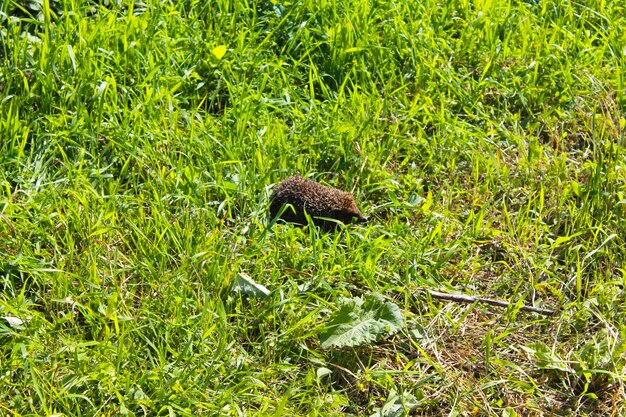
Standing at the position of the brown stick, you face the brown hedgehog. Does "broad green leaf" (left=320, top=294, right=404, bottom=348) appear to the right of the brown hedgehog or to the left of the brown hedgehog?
left

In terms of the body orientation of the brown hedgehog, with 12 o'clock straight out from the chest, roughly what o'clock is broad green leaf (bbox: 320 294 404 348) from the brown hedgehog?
The broad green leaf is roughly at 2 o'clock from the brown hedgehog.

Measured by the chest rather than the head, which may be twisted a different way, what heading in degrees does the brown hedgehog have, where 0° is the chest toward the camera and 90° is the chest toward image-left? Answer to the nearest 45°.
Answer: approximately 270°

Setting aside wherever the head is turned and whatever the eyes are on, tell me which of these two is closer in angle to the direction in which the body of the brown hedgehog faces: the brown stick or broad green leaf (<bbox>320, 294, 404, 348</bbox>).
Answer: the brown stick

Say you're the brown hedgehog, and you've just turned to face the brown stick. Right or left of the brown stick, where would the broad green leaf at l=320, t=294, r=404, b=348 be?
right

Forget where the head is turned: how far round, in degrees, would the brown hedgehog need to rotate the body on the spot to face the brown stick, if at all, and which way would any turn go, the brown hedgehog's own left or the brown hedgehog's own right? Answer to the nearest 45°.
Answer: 0° — it already faces it
